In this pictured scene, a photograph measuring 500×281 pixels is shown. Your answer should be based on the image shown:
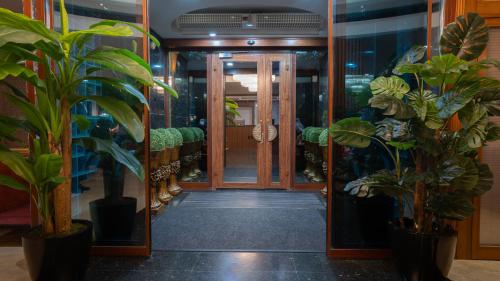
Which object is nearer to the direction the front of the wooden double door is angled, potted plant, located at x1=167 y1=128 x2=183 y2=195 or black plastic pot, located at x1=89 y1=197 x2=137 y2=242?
the black plastic pot

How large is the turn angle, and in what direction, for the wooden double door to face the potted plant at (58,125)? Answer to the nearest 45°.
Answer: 0° — it already faces it

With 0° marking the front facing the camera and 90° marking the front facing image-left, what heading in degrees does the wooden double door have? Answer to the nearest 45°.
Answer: approximately 0°

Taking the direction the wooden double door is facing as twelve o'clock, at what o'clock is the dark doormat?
The dark doormat is roughly at 12 o'clock from the wooden double door.

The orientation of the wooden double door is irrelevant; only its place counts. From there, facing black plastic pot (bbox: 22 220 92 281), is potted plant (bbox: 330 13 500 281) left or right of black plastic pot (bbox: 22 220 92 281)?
left
